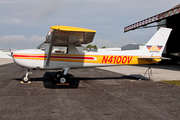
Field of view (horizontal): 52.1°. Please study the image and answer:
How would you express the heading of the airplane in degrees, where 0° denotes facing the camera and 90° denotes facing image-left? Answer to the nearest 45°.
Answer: approximately 90°

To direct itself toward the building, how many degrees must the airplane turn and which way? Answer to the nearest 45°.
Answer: approximately 135° to its right
